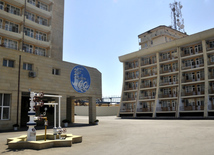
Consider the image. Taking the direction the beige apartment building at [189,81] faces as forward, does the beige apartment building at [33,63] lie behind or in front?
in front

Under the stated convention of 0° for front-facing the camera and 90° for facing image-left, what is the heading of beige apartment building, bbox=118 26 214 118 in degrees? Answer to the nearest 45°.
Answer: approximately 45°

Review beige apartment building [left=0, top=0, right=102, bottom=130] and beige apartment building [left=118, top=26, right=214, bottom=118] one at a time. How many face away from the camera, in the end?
0

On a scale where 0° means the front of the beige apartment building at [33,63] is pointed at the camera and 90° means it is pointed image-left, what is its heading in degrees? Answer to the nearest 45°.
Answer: approximately 315°
